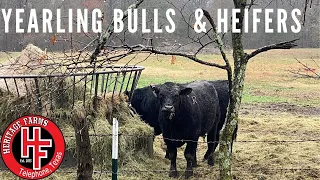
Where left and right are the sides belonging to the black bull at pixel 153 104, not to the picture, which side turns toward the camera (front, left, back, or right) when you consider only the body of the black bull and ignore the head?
left
